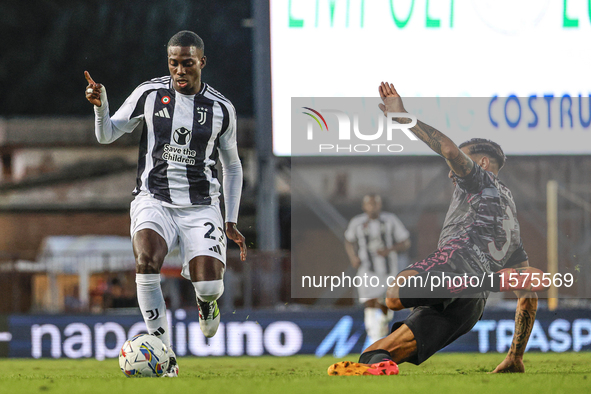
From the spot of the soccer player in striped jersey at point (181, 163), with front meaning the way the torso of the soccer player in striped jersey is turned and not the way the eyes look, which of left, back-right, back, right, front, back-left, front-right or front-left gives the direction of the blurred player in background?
back-left

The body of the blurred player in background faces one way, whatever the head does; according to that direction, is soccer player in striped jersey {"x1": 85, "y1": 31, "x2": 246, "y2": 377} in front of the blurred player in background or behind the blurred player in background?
in front

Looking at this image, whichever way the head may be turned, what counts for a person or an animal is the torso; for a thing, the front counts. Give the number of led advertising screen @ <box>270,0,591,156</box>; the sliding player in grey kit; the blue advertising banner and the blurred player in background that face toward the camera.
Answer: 3

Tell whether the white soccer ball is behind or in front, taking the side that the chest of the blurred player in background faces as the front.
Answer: in front

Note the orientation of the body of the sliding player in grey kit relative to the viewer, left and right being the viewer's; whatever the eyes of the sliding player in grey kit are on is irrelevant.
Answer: facing away from the viewer and to the left of the viewer
